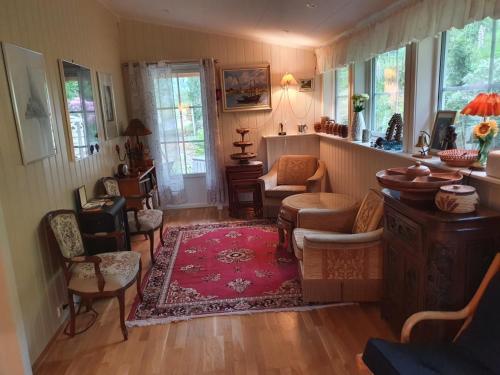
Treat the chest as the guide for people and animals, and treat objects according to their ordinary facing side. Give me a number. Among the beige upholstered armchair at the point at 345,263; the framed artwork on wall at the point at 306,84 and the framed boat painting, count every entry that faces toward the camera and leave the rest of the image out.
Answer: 2

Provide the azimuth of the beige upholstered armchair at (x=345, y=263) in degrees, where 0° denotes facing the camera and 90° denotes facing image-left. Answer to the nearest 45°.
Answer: approximately 90°

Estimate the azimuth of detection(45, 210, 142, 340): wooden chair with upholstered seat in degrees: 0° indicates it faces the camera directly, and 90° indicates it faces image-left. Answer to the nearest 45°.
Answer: approximately 315°

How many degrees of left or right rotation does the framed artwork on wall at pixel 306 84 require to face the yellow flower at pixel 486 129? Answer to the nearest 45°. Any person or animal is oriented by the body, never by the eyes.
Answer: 0° — it already faces it

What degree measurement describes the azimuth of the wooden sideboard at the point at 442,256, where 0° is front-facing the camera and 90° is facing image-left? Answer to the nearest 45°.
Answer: approximately 45°

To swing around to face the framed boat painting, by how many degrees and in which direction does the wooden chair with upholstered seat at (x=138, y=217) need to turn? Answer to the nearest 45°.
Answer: approximately 90° to its left

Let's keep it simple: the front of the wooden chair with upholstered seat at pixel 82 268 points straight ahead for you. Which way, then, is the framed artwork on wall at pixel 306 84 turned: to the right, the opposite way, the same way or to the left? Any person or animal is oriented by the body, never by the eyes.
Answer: to the right

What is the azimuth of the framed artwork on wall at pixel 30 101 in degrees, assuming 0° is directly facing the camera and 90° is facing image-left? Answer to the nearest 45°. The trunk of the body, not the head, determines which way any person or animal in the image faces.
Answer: approximately 315°

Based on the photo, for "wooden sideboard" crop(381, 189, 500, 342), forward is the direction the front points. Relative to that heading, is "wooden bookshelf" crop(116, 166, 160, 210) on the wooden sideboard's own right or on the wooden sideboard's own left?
on the wooden sideboard's own right

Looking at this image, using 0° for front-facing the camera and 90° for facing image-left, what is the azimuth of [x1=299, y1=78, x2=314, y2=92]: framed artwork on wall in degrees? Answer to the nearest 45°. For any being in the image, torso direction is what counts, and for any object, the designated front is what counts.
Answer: approximately 0°

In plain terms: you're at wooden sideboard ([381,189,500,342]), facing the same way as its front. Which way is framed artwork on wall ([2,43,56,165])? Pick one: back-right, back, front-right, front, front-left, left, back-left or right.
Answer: front-right

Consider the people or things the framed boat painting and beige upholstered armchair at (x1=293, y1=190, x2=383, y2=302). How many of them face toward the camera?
1

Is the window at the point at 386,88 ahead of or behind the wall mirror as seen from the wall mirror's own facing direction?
ahead

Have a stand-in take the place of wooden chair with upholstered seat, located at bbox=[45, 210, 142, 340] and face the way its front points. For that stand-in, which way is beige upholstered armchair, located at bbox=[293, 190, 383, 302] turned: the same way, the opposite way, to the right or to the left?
the opposite way
